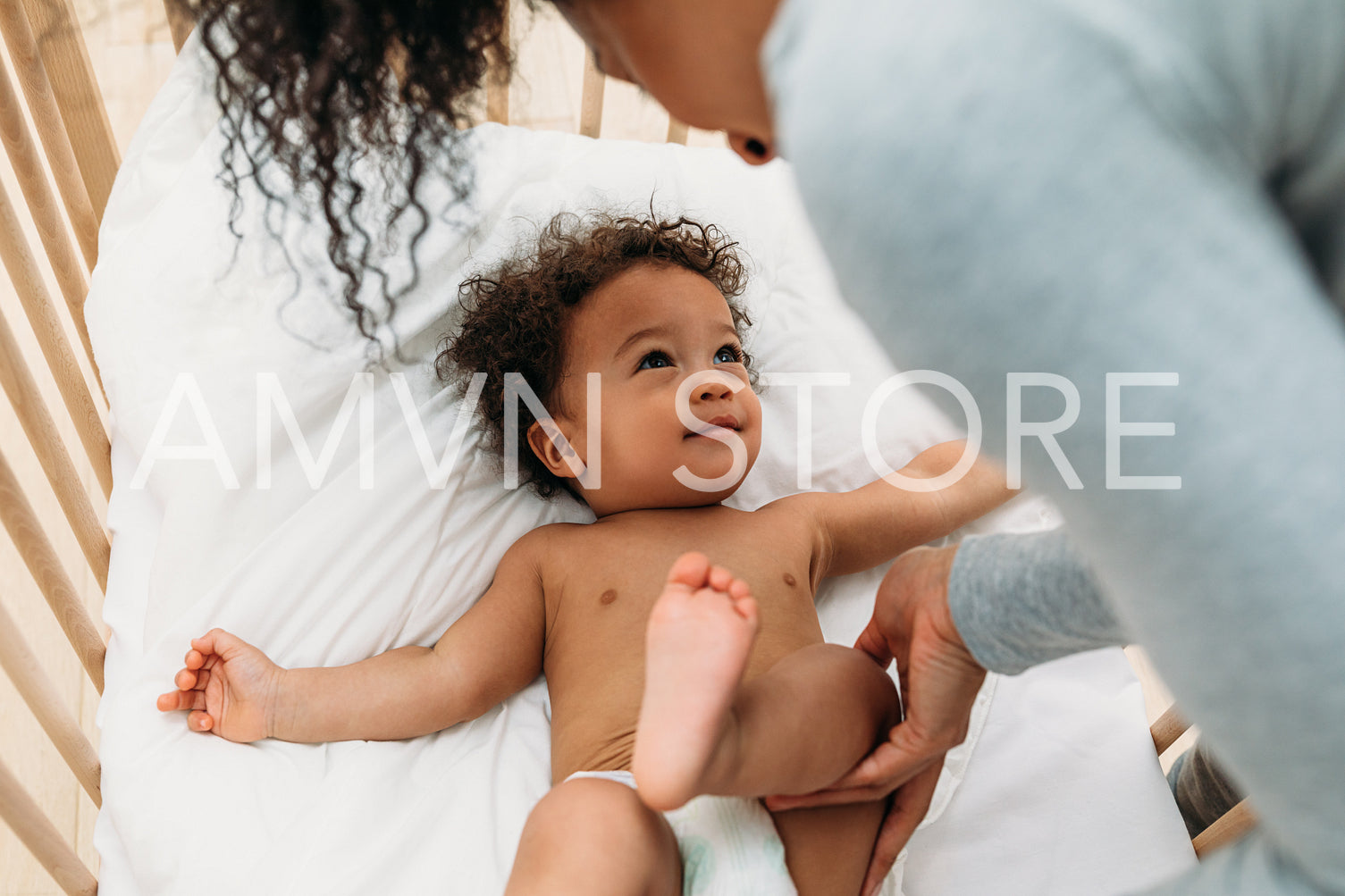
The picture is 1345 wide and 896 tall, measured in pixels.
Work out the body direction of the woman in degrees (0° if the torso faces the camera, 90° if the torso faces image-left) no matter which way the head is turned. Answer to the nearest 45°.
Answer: approximately 90°
